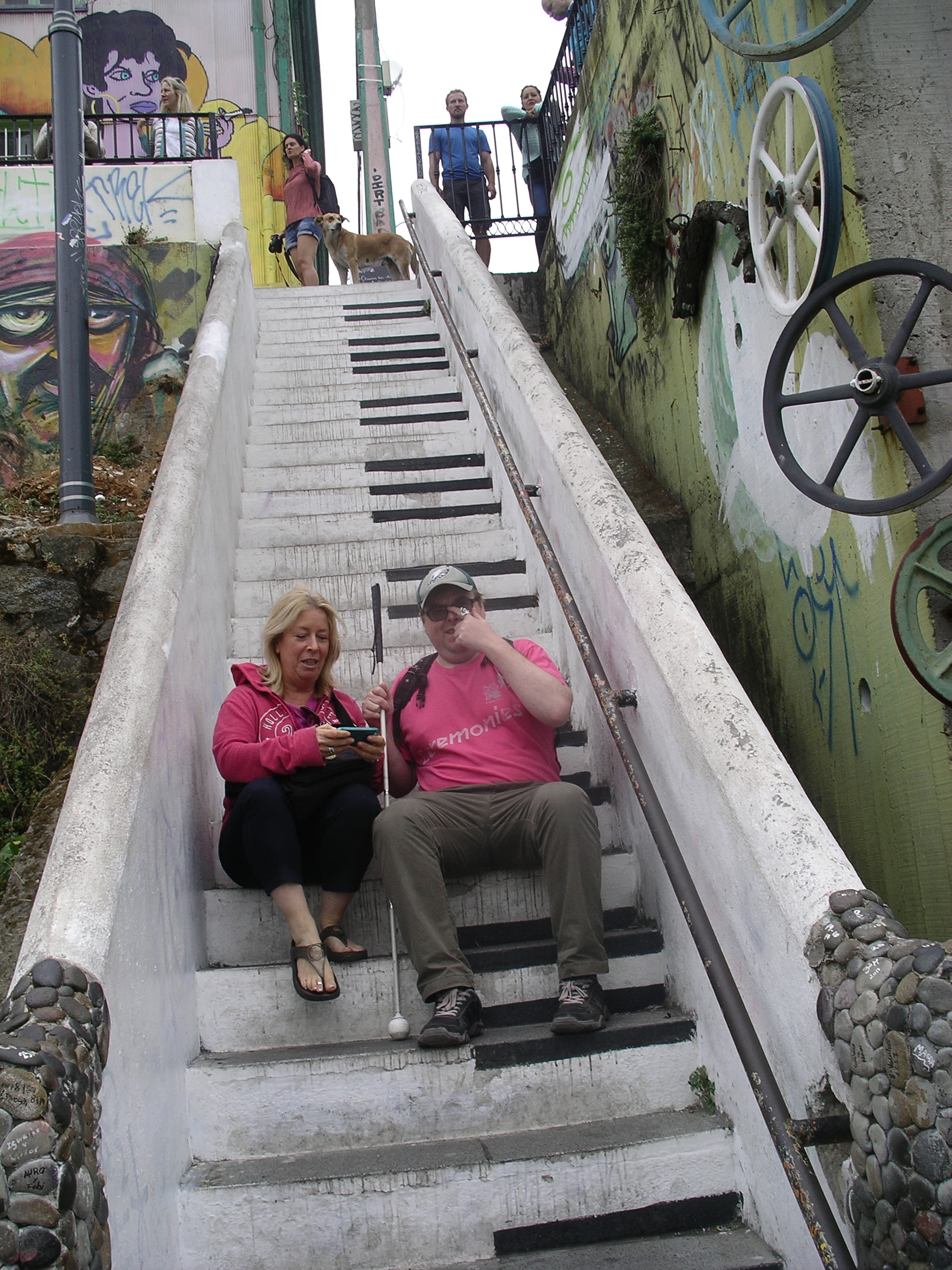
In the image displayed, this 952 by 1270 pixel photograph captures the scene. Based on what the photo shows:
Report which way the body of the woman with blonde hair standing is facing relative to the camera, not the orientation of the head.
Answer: toward the camera

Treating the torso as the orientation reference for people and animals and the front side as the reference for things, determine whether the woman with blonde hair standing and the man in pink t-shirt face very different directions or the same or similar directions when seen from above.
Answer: same or similar directions

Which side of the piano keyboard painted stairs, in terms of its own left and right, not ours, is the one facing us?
front

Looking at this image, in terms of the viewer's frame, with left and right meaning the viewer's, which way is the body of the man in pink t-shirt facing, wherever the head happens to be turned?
facing the viewer

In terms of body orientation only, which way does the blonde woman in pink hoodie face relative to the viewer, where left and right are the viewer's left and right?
facing the viewer and to the right of the viewer

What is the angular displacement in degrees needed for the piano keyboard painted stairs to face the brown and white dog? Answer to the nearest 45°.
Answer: approximately 180°

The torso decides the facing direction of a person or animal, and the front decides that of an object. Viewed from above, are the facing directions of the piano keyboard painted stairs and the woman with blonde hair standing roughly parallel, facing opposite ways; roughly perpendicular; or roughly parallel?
roughly parallel

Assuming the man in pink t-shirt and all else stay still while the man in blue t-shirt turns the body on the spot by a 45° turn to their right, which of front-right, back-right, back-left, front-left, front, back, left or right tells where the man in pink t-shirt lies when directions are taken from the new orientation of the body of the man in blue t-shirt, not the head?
front-left

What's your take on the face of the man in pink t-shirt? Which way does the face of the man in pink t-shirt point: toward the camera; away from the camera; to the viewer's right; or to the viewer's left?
toward the camera

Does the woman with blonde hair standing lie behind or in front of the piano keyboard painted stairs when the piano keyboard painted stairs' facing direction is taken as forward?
behind
